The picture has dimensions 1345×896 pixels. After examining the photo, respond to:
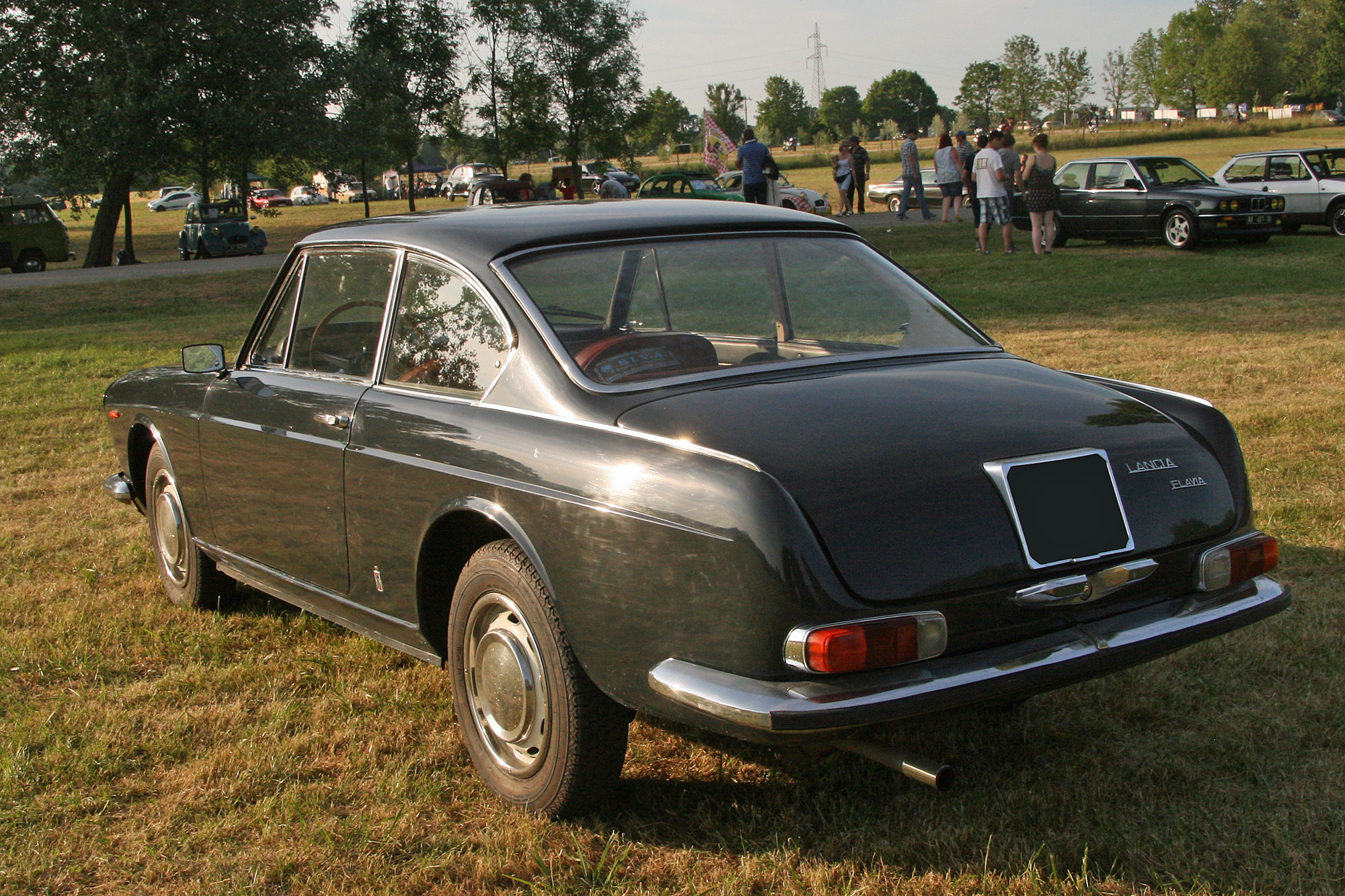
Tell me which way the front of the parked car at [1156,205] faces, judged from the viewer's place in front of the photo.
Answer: facing the viewer and to the right of the viewer

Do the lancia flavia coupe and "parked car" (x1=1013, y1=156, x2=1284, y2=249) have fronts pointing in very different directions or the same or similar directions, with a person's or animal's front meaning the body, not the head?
very different directions

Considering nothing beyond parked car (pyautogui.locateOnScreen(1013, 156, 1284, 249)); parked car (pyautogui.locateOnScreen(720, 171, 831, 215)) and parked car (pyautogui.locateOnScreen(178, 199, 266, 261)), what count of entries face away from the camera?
0

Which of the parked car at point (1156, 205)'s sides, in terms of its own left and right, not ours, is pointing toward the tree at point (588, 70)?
back

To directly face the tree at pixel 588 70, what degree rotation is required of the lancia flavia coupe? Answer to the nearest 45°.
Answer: approximately 45° to its right

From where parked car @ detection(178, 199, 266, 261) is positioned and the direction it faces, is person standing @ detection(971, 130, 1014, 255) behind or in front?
in front

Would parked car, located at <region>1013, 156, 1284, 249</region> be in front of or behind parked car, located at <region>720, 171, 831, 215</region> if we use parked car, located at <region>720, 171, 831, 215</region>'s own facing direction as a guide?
in front
